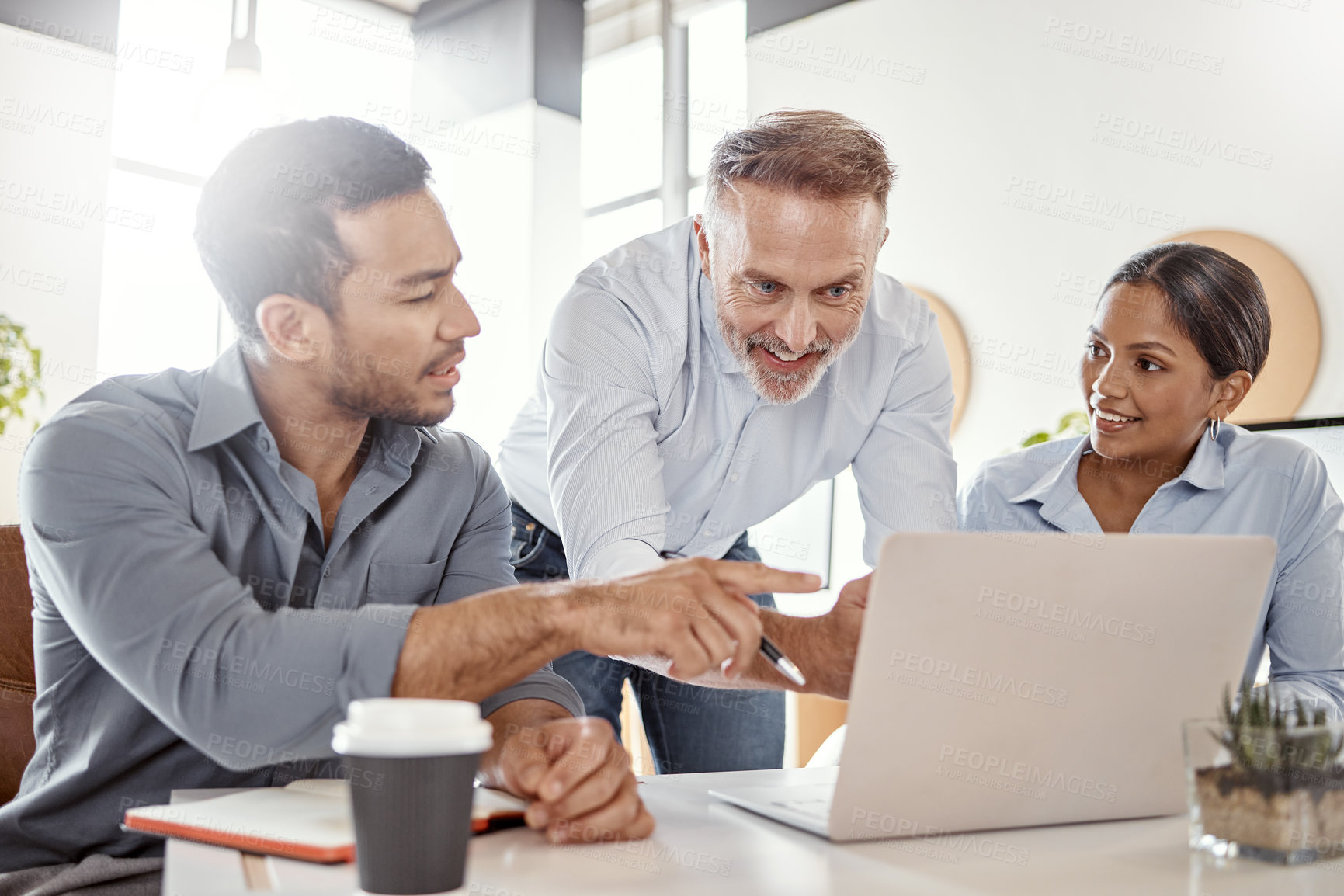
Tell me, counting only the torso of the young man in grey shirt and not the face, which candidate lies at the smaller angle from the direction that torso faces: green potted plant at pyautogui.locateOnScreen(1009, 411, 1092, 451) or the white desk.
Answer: the white desk

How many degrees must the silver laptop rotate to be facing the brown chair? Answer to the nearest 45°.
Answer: approximately 45° to its left

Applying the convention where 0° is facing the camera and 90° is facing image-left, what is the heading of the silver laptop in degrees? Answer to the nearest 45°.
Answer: approximately 135°

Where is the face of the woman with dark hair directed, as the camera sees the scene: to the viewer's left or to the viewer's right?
to the viewer's left

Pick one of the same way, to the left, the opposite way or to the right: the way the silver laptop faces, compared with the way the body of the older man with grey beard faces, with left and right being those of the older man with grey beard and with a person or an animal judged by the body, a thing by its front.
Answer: the opposite way

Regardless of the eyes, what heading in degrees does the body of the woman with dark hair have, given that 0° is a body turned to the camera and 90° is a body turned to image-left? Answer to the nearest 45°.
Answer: approximately 45°

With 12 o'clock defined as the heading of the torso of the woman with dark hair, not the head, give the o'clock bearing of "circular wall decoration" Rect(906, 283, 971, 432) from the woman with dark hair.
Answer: The circular wall decoration is roughly at 4 o'clock from the woman with dark hair.

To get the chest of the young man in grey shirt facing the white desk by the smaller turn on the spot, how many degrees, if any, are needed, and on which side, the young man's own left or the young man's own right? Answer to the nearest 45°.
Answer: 0° — they already face it

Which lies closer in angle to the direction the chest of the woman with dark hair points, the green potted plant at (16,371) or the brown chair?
the brown chair

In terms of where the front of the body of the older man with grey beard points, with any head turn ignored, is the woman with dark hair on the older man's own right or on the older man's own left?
on the older man's own left

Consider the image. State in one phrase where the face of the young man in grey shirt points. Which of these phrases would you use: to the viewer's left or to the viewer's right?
to the viewer's right

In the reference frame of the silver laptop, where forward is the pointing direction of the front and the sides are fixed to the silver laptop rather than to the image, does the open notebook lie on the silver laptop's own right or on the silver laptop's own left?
on the silver laptop's own left
